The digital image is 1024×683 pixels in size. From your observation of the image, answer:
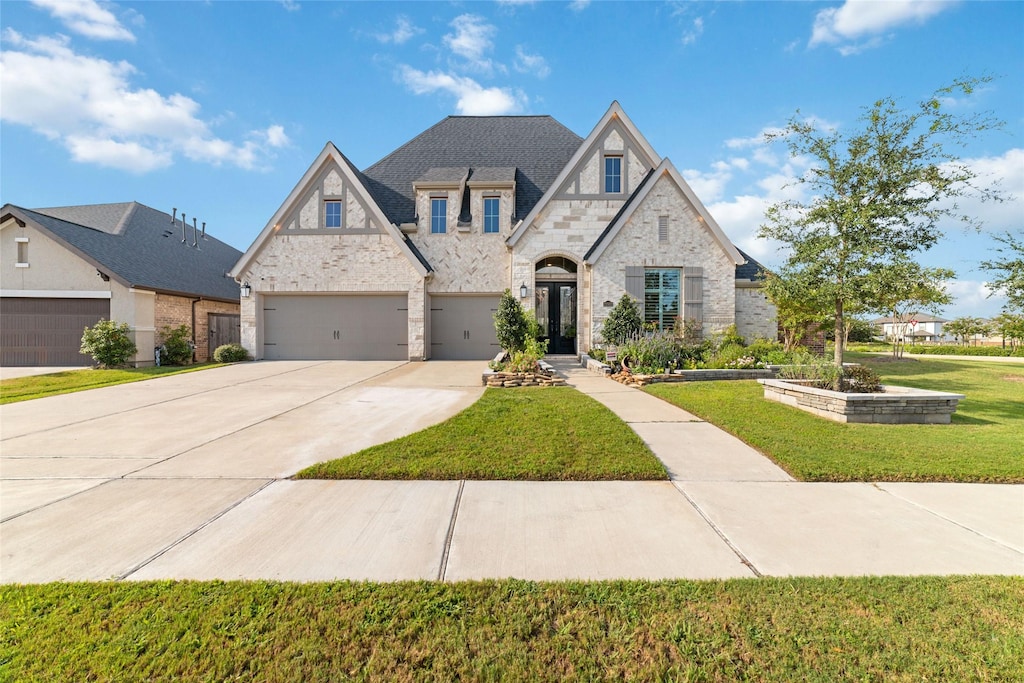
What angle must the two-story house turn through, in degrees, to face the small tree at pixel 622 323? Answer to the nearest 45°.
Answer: approximately 45° to its left

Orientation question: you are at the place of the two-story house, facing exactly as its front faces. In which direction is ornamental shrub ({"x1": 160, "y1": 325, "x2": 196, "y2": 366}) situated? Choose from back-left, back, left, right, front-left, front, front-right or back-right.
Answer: right

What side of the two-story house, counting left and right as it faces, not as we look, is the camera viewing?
front

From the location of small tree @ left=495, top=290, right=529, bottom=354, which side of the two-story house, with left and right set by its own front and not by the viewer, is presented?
front

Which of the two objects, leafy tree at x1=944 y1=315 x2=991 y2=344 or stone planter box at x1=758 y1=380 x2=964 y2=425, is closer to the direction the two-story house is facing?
the stone planter box

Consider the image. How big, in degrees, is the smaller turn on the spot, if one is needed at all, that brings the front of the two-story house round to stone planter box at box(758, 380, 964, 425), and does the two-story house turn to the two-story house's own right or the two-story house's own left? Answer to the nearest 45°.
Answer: approximately 45° to the two-story house's own left

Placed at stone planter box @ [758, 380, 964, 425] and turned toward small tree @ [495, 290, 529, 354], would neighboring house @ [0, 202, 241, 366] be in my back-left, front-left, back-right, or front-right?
front-left

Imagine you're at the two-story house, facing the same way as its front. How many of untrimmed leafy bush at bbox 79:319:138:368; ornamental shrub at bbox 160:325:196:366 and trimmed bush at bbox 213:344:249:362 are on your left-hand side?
0

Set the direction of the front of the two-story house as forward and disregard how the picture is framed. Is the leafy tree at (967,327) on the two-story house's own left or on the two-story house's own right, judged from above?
on the two-story house's own left

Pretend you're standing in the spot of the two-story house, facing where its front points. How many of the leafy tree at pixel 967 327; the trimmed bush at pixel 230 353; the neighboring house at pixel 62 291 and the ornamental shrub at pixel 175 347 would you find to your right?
3

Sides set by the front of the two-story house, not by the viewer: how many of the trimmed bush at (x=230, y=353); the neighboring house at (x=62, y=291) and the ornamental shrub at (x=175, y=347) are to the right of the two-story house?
3

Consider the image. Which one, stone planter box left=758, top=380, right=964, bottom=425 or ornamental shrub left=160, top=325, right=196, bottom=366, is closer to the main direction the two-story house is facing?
the stone planter box

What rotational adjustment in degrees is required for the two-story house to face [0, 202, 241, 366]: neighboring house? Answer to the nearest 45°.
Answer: approximately 90° to its right

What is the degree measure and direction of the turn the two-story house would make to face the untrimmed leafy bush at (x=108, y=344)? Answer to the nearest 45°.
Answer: approximately 90° to its right

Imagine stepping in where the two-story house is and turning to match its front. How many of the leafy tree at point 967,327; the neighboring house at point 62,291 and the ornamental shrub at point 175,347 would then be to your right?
2
